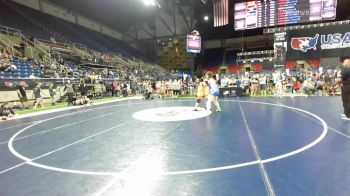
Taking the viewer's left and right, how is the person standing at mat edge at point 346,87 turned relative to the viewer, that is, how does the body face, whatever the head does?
facing to the left of the viewer

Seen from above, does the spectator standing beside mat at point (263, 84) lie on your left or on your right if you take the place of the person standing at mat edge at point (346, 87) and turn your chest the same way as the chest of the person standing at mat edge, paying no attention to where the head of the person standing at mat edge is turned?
on your right

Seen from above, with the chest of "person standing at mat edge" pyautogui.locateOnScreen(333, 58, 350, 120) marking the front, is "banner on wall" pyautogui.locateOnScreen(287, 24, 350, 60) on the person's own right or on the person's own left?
on the person's own right

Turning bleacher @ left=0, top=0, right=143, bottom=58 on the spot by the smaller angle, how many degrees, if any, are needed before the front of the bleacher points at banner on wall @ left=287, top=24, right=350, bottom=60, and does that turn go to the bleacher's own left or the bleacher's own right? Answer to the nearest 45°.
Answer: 0° — it already faces it

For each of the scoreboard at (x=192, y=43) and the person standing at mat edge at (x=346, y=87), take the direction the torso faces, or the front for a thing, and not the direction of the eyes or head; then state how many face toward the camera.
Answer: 1

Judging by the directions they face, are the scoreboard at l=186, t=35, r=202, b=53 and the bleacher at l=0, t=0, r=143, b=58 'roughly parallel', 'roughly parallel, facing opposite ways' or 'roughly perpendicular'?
roughly perpendicular
